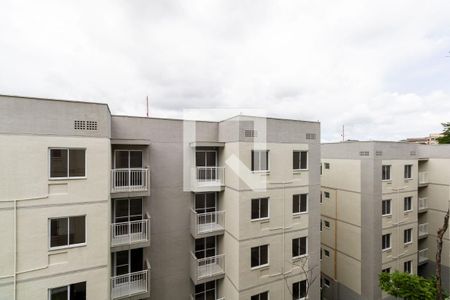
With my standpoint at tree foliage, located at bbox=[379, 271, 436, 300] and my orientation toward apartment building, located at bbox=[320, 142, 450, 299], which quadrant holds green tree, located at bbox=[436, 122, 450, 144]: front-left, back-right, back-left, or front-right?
front-right

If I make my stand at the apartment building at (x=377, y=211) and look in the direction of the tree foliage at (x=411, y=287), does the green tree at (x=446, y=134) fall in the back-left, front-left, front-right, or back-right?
back-left

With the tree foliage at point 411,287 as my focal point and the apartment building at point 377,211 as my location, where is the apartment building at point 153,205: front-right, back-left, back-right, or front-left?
front-right

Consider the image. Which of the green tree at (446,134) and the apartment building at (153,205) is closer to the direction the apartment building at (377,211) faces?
the apartment building

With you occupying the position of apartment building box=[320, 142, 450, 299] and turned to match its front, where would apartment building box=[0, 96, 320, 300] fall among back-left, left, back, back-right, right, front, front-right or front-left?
right

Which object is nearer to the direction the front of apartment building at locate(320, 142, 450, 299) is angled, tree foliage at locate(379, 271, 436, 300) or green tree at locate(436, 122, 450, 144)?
the tree foliage

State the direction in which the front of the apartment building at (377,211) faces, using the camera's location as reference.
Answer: facing the viewer and to the right of the viewer

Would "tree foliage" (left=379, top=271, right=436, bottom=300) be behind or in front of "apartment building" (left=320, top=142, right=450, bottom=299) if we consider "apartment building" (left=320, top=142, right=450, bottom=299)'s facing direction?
in front

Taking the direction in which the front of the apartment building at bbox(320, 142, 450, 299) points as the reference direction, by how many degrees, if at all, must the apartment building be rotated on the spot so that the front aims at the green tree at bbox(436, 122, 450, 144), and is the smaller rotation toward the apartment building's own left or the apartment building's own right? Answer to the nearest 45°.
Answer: approximately 135° to the apartment building's own left
